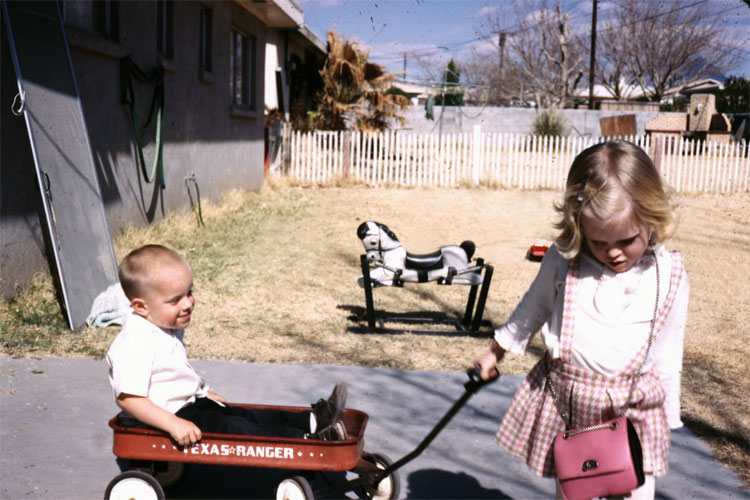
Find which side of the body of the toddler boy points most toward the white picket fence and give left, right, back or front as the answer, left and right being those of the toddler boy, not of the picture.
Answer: left

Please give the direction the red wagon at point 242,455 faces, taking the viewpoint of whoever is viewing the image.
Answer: facing to the right of the viewer

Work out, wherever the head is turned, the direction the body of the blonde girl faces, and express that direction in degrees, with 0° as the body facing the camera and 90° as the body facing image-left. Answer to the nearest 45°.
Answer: approximately 0°

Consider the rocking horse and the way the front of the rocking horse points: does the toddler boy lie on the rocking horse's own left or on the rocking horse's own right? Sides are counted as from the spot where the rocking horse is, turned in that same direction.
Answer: on the rocking horse's own left

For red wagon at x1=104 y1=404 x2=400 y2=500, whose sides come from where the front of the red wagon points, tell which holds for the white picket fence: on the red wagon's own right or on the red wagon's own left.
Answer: on the red wagon's own left

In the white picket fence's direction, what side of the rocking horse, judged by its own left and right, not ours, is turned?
right

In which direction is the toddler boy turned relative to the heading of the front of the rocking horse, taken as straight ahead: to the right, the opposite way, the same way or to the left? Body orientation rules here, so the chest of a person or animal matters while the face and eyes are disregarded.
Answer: the opposite way

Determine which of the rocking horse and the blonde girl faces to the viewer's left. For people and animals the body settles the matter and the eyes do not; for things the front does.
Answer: the rocking horse

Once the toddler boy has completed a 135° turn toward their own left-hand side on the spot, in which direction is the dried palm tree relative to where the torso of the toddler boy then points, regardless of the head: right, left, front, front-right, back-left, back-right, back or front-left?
front-right

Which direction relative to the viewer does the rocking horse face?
to the viewer's left

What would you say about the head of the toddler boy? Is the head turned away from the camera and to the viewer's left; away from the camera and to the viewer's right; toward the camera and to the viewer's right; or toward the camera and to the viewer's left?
toward the camera and to the viewer's right

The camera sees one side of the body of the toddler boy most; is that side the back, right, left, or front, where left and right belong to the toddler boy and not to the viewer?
right
